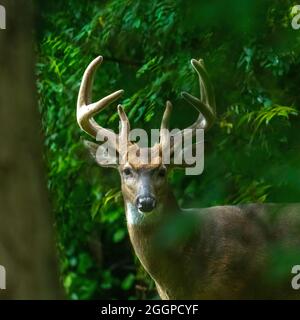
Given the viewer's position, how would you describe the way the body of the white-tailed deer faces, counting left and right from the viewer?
facing to the left of the viewer

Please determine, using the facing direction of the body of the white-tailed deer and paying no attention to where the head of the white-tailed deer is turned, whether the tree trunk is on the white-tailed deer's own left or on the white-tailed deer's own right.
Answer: on the white-tailed deer's own left
